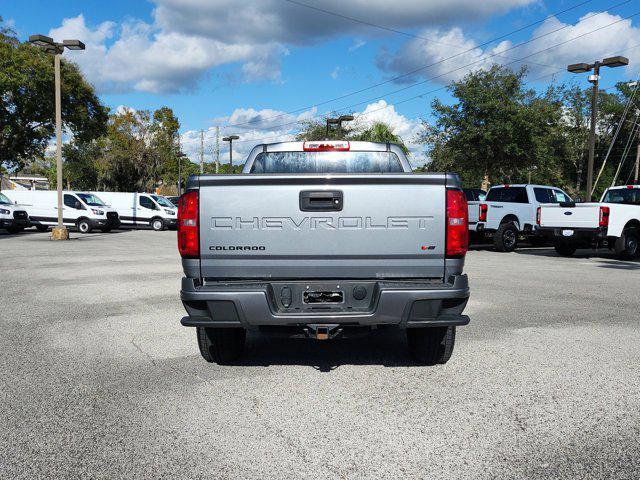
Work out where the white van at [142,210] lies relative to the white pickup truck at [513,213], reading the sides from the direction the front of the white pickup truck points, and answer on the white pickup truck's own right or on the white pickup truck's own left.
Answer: on the white pickup truck's own left

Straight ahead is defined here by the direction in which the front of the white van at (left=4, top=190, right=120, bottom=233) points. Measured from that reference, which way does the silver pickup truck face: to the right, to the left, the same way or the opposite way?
to the left

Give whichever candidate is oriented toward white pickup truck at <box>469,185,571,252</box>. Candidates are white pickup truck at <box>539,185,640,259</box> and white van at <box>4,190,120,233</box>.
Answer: the white van

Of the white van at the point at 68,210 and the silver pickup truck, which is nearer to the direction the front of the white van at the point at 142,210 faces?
the silver pickup truck

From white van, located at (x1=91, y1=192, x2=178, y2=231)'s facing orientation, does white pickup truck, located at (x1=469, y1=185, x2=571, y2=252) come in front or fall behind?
in front

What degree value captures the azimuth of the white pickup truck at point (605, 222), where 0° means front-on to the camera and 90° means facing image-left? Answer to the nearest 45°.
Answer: approximately 225°

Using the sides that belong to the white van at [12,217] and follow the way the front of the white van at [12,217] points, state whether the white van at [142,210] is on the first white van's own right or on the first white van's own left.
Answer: on the first white van's own left

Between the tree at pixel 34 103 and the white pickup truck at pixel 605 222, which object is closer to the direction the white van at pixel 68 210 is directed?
the white pickup truck

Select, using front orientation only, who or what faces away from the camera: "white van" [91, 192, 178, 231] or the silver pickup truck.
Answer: the silver pickup truck

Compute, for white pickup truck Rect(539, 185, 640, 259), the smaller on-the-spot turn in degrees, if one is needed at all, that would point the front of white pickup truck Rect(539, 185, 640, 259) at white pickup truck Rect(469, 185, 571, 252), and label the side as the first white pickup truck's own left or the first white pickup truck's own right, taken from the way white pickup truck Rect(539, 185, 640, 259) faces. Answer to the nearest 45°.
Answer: approximately 90° to the first white pickup truck's own left

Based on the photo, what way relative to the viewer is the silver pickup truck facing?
away from the camera

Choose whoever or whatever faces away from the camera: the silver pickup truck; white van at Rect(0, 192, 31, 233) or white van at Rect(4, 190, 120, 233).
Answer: the silver pickup truck

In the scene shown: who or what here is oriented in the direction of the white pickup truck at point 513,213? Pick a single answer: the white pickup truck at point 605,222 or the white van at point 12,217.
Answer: the white van

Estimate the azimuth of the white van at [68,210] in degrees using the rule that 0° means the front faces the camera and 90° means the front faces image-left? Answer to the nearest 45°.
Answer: approximately 315°
